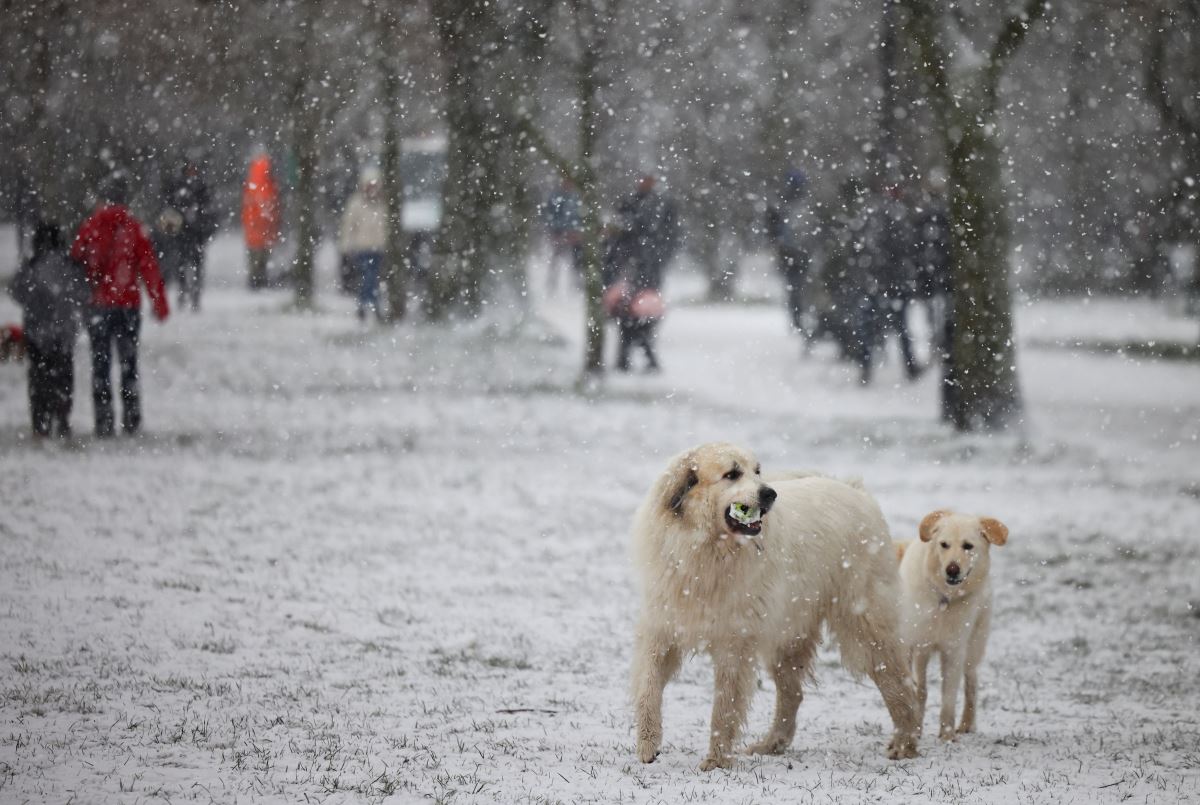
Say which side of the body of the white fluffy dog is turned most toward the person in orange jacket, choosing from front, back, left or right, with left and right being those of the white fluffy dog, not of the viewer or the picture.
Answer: right

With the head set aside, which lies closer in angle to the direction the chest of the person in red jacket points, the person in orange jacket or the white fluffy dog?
the person in orange jacket

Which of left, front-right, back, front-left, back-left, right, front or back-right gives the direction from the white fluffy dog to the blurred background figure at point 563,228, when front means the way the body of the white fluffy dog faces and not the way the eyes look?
back-right

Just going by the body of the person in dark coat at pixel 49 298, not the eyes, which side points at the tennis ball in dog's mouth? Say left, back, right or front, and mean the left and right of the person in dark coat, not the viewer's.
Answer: back

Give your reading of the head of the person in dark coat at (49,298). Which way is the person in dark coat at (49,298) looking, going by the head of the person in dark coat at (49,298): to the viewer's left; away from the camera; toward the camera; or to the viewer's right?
away from the camera

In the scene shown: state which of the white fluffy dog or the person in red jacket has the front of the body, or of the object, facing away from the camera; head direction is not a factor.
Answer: the person in red jacket

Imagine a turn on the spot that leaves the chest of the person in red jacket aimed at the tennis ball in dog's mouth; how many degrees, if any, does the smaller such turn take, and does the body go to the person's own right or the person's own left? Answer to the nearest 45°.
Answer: approximately 180°

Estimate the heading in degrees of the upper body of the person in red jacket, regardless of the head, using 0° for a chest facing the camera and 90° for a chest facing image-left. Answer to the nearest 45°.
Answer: approximately 180°

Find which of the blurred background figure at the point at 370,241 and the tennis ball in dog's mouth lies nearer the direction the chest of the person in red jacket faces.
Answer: the blurred background figure

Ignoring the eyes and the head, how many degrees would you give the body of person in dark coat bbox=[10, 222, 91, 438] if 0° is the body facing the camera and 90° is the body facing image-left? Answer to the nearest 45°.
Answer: approximately 180°

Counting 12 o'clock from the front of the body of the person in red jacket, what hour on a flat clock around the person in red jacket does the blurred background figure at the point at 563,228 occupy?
The blurred background figure is roughly at 1 o'clock from the person in red jacket.

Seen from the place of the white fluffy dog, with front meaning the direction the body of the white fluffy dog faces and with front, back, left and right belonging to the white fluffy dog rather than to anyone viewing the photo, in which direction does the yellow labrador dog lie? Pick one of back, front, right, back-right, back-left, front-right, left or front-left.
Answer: back
